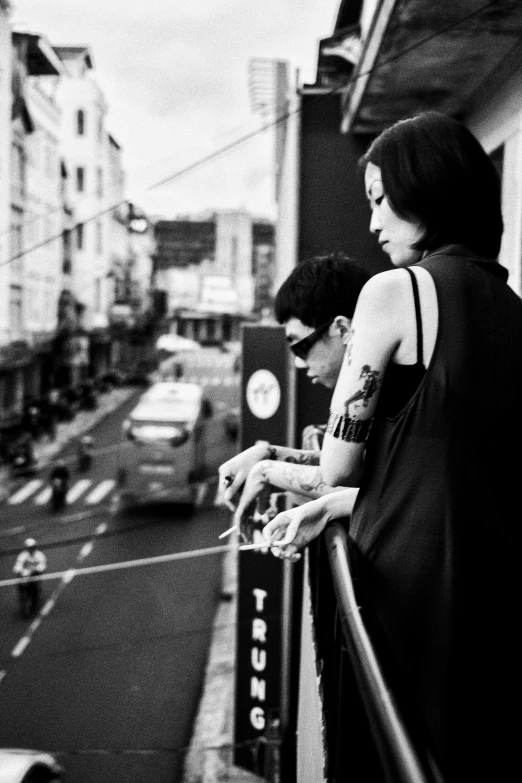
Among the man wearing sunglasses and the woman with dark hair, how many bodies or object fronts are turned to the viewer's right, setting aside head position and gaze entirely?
0

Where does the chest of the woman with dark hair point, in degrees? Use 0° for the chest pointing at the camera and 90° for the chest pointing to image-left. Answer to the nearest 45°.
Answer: approximately 135°

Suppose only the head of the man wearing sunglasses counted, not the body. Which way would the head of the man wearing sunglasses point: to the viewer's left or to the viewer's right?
to the viewer's left

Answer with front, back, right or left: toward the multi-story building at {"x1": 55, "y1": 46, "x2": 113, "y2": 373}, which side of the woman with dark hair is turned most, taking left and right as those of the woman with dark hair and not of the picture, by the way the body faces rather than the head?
front

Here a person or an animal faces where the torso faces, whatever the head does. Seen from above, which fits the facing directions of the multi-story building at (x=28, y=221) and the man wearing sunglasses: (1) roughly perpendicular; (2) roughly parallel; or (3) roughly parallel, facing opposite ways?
roughly parallel, facing opposite ways

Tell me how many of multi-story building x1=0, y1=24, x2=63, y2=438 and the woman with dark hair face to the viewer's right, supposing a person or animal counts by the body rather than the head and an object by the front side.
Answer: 1

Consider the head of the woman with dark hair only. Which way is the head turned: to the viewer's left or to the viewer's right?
to the viewer's left

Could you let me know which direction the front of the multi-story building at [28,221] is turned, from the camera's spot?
facing to the right of the viewer

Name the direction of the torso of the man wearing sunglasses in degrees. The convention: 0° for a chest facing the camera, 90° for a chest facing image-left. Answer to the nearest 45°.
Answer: approximately 90°

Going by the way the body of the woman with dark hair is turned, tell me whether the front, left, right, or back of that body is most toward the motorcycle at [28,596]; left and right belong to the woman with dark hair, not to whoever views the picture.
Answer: front

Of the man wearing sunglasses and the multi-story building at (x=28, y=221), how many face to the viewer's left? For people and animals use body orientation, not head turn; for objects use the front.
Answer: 1

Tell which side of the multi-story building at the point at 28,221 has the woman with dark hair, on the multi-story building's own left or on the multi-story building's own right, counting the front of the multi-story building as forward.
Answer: on the multi-story building's own right

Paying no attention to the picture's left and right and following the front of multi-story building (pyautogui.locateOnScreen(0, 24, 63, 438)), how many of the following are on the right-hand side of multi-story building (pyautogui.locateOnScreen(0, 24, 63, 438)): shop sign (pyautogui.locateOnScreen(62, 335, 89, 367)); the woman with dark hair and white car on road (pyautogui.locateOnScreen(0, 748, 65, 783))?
2

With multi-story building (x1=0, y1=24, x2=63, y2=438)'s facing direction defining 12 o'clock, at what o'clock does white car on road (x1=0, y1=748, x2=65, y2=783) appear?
The white car on road is roughly at 3 o'clock from the multi-story building.

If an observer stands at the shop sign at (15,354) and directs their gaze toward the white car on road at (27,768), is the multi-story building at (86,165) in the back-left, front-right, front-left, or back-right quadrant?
back-left
